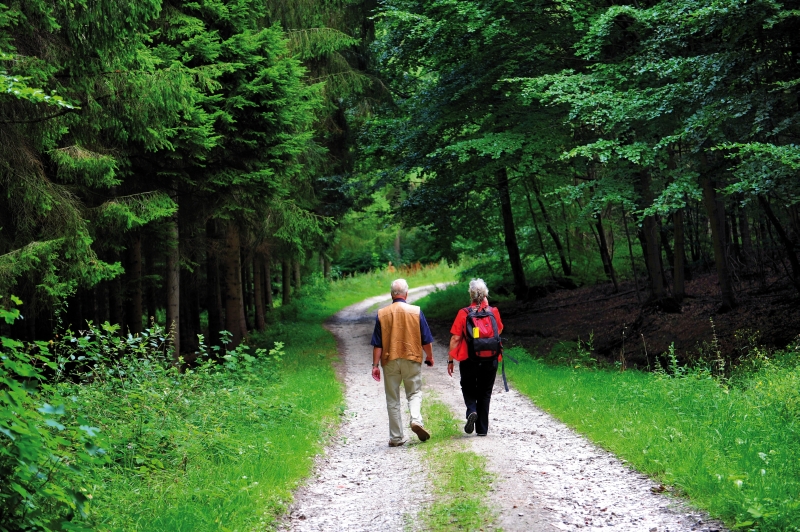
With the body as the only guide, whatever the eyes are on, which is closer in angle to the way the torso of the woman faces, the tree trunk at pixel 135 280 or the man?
the tree trunk

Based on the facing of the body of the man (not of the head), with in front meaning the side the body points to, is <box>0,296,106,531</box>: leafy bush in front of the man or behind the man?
behind

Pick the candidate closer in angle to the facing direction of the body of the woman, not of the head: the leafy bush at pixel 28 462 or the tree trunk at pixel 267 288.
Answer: the tree trunk

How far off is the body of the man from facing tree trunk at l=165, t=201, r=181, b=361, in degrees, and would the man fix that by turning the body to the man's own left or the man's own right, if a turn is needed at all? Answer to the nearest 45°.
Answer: approximately 45° to the man's own left

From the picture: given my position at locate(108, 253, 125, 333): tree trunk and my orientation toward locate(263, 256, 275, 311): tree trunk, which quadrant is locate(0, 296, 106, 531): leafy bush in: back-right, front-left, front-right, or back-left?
back-right

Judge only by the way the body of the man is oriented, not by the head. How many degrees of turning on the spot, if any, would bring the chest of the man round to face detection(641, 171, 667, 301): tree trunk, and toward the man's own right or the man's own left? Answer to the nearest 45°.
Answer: approximately 45° to the man's own right

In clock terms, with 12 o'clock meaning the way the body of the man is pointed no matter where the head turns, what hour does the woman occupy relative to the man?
The woman is roughly at 3 o'clock from the man.

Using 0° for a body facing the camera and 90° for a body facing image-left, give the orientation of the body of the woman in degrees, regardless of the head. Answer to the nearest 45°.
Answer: approximately 180°

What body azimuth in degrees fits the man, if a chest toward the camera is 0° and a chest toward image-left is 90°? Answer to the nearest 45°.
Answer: approximately 180°

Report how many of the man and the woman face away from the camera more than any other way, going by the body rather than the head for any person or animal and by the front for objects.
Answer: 2
